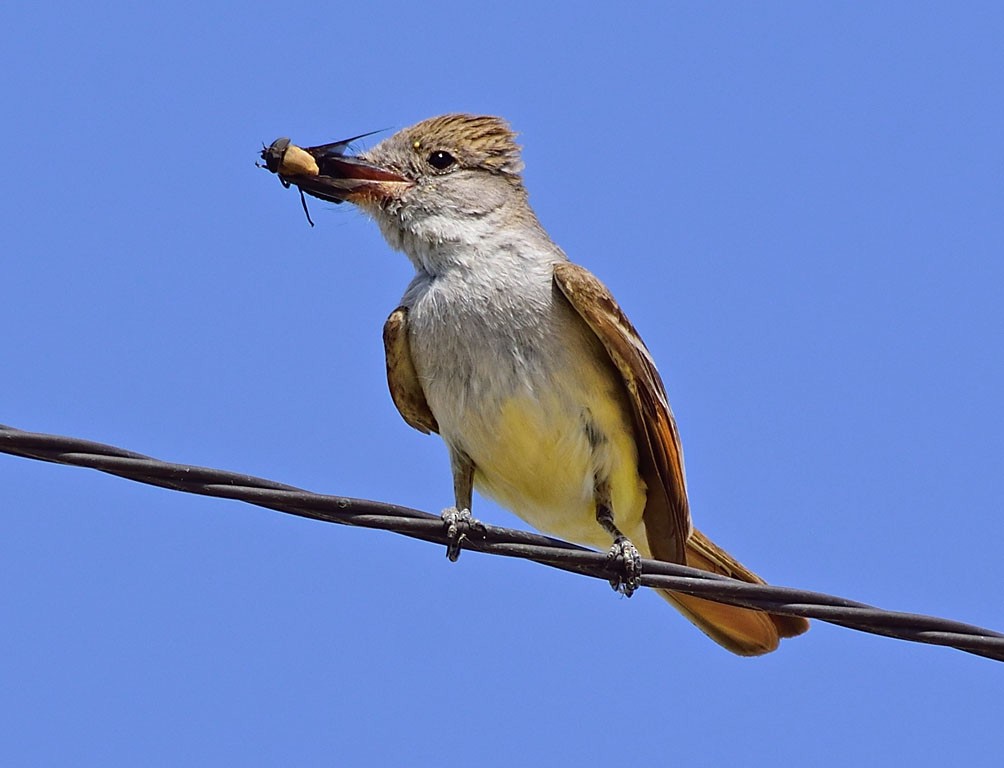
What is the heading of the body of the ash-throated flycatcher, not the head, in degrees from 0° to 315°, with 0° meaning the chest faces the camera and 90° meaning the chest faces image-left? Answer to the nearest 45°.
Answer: approximately 45°
